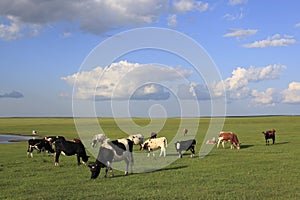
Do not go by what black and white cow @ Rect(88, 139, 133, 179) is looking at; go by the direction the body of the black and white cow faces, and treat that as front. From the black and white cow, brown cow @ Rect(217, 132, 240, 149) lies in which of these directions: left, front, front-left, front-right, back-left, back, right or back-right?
back

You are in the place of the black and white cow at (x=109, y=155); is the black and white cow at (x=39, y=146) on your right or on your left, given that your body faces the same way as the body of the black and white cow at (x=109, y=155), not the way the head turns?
on your right

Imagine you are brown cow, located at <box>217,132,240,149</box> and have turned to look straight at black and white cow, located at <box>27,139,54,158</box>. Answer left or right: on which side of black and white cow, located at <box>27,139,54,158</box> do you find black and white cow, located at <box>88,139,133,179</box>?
left

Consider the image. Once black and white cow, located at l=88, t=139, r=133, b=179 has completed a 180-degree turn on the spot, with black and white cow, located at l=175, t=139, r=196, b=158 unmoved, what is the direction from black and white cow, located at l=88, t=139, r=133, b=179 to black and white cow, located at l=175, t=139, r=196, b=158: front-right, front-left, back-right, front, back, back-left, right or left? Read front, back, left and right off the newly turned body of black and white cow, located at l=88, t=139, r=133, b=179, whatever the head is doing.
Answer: front

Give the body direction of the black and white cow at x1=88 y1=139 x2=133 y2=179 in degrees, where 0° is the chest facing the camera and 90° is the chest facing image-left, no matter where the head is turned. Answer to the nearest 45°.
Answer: approximately 45°
